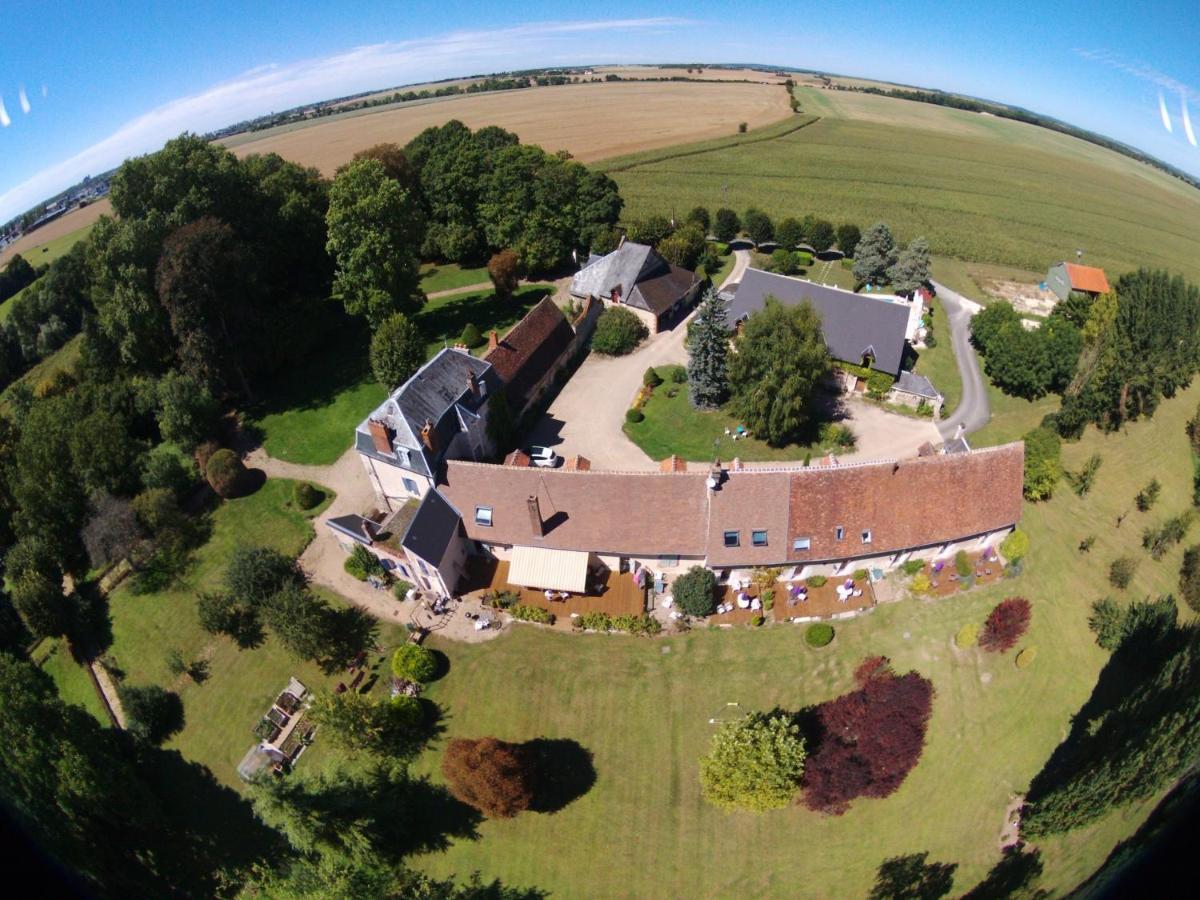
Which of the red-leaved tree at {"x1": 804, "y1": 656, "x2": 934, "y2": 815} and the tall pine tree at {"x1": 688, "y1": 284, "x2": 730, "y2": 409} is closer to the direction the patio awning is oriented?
the red-leaved tree

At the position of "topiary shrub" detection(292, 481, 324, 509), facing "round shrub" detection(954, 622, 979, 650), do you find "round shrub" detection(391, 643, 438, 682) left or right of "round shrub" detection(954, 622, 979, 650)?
right

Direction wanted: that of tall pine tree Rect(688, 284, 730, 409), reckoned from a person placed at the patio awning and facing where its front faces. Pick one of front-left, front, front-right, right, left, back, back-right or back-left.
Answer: back-left

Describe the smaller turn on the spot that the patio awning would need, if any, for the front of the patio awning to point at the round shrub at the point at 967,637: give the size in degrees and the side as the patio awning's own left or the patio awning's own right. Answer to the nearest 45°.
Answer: approximately 90° to the patio awning's own left

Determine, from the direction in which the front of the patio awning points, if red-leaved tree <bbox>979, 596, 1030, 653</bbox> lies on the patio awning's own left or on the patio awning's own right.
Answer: on the patio awning's own left

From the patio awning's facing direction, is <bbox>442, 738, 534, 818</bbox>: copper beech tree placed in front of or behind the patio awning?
in front

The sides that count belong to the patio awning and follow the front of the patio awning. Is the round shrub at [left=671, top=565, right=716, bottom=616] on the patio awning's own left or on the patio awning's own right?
on the patio awning's own left

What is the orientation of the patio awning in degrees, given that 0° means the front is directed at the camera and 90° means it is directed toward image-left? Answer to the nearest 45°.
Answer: approximately 0°

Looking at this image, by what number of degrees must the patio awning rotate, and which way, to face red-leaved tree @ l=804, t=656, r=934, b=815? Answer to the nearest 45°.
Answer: approximately 45° to its left

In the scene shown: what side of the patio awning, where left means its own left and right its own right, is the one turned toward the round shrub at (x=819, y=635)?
left

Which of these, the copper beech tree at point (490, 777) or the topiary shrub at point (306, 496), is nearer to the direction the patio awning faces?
the copper beech tree

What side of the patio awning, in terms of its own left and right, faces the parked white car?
back

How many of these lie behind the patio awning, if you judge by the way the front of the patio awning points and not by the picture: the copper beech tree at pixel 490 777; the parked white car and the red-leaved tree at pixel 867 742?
1
